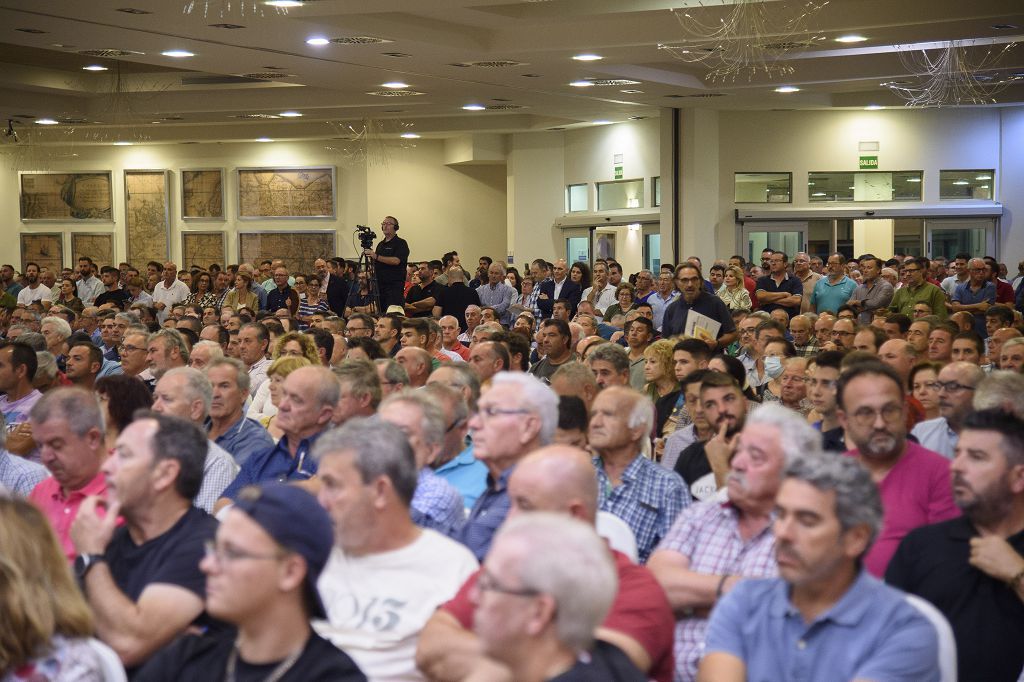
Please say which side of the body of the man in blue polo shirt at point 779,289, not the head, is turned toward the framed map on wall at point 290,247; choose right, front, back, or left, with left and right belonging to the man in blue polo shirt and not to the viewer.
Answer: right

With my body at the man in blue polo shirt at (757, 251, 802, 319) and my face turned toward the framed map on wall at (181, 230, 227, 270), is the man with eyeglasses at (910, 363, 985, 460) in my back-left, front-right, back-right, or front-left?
back-left

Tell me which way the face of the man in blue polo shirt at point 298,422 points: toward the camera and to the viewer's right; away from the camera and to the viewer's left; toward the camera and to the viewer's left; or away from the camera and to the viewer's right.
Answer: toward the camera and to the viewer's left

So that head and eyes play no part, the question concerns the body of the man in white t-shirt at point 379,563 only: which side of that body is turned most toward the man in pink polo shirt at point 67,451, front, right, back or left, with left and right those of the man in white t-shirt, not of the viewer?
right

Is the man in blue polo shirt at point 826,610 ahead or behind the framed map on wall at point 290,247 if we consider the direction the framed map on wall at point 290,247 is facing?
ahead

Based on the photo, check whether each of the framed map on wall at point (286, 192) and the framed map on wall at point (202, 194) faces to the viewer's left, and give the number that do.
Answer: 0

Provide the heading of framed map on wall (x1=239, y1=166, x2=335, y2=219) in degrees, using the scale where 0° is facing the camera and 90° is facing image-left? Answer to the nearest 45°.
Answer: approximately 0°

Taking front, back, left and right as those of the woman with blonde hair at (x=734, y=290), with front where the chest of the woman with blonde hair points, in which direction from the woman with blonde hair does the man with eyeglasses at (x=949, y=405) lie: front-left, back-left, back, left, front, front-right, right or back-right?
front-left

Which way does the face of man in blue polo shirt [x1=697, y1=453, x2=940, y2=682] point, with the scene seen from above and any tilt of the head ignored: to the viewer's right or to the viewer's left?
to the viewer's left

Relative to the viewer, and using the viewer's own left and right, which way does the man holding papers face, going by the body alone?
facing the viewer and to the left of the viewer

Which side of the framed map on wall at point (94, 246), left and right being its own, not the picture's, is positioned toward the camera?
front

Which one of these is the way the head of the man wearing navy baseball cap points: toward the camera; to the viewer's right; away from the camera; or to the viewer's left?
to the viewer's left

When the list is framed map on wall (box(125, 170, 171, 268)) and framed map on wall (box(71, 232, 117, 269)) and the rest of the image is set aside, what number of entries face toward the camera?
2
